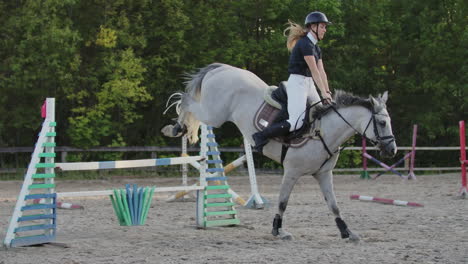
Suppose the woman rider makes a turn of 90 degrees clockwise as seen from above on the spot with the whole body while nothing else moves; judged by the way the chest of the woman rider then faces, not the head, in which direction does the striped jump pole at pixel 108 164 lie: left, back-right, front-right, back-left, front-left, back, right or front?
right

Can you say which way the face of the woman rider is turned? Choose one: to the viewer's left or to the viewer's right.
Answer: to the viewer's right

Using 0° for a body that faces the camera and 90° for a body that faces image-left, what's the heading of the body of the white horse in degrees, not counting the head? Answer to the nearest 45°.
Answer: approximately 270°

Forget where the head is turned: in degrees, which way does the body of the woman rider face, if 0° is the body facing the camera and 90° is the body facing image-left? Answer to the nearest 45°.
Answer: approximately 270°

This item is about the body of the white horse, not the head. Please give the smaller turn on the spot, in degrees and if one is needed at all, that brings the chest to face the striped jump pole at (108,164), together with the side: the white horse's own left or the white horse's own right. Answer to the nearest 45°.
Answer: approximately 180°
